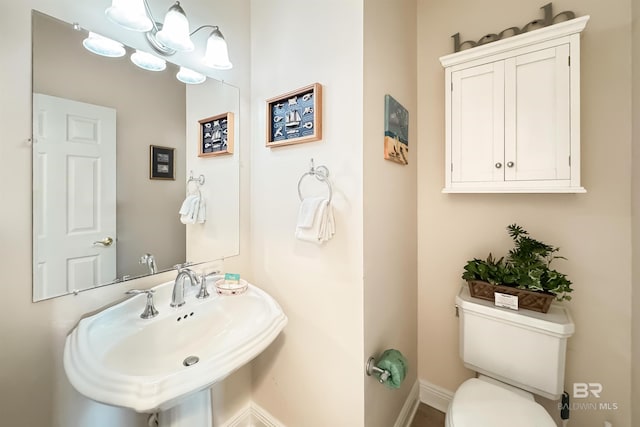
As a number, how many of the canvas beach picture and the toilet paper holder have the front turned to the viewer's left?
0

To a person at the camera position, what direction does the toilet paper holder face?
facing the viewer and to the right of the viewer

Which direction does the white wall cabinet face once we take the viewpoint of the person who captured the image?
facing the viewer and to the left of the viewer
